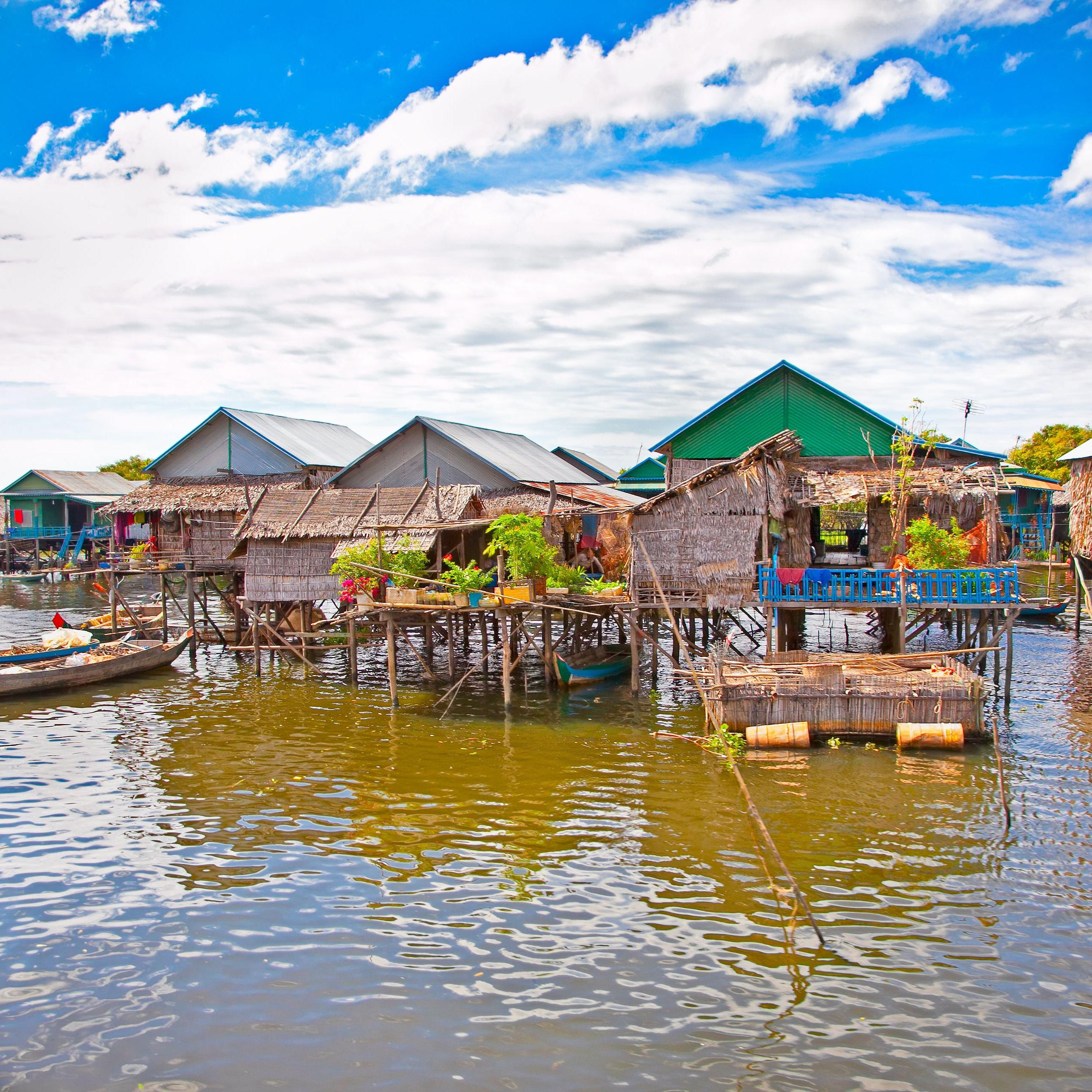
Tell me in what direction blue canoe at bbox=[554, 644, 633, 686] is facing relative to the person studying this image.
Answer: facing the viewer and to the left of the viewer

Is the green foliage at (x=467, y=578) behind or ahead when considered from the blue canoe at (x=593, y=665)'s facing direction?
ahead

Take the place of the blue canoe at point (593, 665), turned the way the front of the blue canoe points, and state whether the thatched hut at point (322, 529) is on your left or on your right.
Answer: on your right

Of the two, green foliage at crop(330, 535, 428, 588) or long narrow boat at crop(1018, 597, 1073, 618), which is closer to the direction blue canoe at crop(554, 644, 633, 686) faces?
the green foliage

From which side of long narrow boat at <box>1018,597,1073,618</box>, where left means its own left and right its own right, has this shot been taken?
right

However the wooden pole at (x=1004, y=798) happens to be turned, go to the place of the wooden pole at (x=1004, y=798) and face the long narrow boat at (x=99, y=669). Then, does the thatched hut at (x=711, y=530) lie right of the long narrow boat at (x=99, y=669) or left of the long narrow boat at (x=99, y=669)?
right

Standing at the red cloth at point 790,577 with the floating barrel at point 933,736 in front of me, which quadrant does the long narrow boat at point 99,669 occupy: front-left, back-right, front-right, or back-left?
back-right
